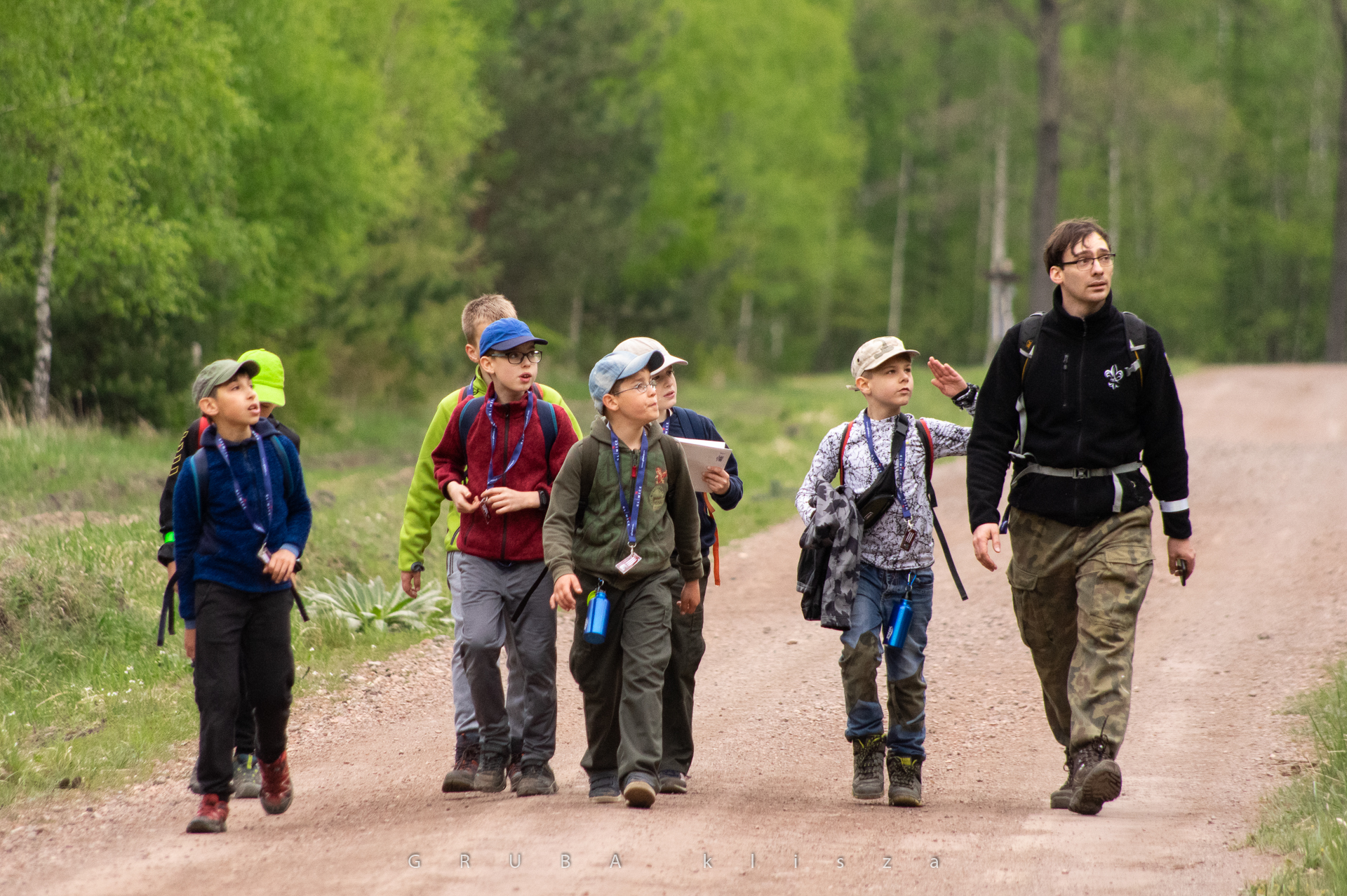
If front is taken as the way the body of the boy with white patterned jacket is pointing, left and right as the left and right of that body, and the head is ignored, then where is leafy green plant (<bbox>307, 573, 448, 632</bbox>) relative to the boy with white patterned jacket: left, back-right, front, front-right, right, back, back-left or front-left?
back-right

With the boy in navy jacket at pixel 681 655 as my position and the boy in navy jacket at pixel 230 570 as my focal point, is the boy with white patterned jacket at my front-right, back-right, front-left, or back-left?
back-left

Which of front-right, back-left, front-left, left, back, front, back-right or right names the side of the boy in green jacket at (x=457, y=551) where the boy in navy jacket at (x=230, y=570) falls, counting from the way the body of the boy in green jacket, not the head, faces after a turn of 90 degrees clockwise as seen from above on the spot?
front-left

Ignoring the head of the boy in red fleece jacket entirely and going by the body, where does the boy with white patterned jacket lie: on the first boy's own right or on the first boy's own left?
on the first boy's own left

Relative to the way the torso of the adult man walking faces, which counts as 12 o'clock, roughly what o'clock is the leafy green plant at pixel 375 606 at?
The leafy green plant is roughly at 4 o'clock from the adult man walking.

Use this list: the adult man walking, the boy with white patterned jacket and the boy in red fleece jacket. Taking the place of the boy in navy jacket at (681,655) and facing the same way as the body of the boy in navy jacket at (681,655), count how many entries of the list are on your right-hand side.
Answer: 1
